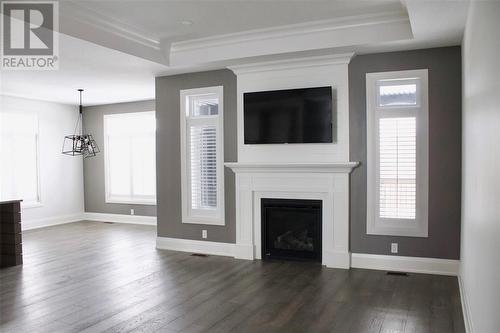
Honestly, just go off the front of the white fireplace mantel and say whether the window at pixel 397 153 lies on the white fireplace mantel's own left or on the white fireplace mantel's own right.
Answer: on the white fireplace mantel's own left

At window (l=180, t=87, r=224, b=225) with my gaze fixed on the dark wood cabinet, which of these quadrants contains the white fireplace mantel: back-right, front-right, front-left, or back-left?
back-left

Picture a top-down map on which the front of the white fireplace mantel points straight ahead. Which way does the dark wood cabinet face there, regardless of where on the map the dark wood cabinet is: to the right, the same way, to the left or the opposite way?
to the left

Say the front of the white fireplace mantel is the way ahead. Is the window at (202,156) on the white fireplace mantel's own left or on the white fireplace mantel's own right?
on the white fireplace mantel's own right

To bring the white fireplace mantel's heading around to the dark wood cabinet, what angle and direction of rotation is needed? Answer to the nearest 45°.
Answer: approximately 90° to its right

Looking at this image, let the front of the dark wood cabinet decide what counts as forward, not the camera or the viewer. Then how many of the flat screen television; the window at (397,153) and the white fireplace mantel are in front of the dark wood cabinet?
3
